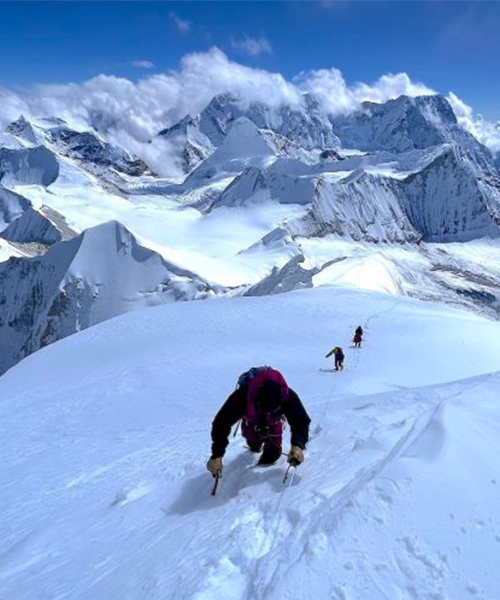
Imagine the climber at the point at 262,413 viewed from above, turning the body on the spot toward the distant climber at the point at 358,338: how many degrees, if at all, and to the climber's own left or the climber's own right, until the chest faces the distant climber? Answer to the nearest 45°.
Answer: approximately 180°

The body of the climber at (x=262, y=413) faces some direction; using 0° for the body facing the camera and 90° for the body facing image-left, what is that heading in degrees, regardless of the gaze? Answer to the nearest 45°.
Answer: approximately 0°
